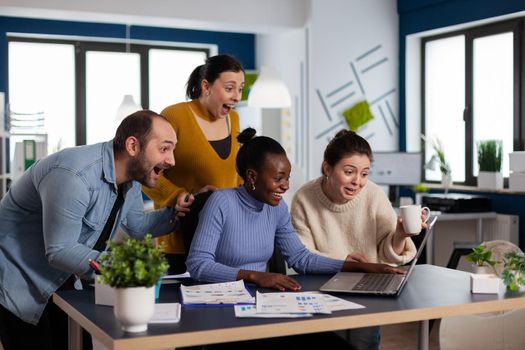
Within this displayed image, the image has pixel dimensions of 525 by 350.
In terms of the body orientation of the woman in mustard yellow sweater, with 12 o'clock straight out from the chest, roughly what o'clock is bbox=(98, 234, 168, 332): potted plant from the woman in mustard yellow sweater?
The potted plant is roughly at 2 o'clock from the woman in mustard yellow sweater.

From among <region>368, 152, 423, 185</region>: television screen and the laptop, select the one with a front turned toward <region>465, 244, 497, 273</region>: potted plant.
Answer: the television screen

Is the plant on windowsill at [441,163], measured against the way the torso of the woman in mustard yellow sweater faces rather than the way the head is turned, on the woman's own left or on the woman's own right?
on the woman's own left

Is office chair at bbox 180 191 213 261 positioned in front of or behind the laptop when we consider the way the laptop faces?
in front

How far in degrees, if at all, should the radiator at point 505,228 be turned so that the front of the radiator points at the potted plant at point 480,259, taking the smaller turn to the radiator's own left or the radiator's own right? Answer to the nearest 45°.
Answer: approximately 45° to the radiator's own left

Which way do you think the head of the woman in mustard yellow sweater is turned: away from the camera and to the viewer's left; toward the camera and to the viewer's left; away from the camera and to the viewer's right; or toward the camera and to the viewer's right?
toward the camera and to the viewer's right

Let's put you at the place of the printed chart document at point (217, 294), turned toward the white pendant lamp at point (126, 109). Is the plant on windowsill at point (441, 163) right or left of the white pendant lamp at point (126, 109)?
right

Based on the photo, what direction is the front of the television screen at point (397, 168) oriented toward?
toward the camera

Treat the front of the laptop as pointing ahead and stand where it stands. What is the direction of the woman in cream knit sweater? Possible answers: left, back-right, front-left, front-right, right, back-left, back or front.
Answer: right

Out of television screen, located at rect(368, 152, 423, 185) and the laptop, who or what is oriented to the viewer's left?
the laptop

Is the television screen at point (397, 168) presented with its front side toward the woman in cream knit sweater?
yes

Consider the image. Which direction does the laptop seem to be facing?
to the viewer's left

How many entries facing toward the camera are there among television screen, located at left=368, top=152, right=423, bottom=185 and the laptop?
1

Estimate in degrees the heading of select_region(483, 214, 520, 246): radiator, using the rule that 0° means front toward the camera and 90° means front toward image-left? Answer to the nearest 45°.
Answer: approximately 45°

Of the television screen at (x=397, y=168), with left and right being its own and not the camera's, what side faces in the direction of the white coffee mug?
front
